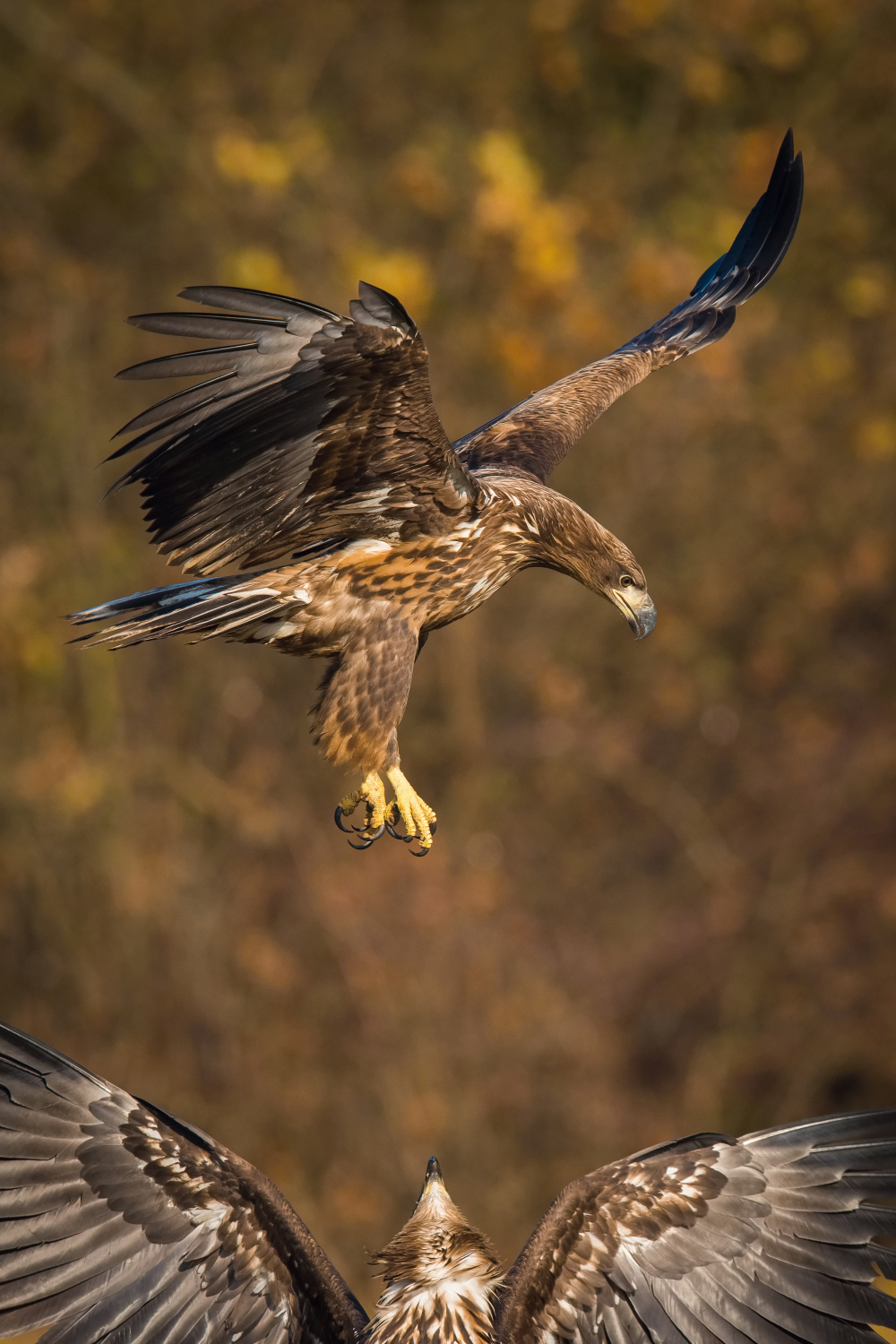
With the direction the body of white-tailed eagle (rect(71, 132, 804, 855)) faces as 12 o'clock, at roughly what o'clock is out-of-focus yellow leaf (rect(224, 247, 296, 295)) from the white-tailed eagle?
The out-of-focus yellow leaf is roughly at 9 o'clock from the white-tailed eagle.

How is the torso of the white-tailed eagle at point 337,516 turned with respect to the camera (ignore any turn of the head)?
to the viewer's right

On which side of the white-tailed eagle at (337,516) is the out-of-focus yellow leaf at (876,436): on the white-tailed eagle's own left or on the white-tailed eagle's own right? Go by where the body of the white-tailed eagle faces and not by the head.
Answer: on the white-tailed eagle's own left
